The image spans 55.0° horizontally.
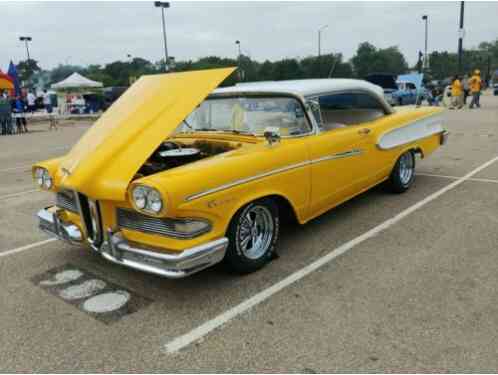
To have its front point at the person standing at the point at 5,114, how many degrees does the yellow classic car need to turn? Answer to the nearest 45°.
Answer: approximately 90° to its right

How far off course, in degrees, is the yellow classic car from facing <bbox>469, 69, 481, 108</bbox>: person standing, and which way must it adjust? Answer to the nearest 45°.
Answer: approximately 180°

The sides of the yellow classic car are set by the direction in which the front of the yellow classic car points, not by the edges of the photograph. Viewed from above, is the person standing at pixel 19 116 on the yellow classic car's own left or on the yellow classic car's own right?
on the yellow classic car's own right

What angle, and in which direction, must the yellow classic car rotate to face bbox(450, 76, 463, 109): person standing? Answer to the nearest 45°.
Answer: approximately 180°

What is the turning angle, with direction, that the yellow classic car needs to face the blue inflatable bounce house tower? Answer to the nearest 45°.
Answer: approximately 90° to its right
